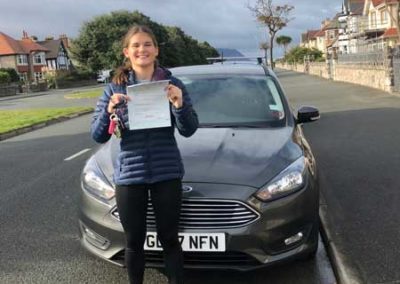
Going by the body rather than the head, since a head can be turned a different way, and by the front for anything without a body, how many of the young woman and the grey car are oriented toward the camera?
2

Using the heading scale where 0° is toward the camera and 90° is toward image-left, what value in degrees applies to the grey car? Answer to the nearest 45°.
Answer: approximately 0°

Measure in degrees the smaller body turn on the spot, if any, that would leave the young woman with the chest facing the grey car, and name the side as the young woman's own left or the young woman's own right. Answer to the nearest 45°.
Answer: approximately 135° to the young woman's own left

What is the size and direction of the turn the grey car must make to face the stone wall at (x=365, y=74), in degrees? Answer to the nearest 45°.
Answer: approximately 180°

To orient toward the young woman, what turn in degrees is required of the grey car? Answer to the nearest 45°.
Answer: approximately 45° to its right

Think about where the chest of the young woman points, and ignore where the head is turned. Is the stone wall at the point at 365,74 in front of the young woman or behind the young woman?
behind
